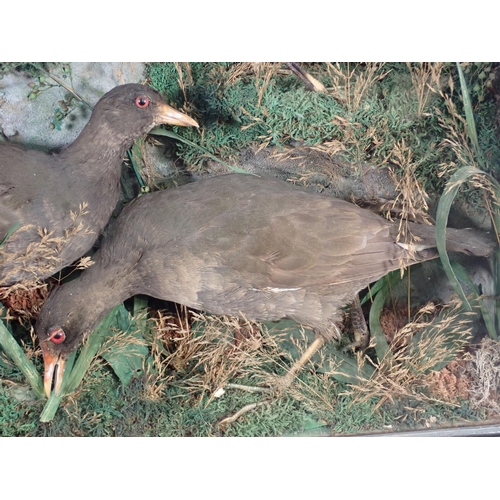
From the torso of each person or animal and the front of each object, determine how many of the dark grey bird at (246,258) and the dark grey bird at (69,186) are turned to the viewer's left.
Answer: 1

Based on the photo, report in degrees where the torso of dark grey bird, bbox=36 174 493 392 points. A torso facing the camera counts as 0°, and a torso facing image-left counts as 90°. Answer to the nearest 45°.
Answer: approximately 90°

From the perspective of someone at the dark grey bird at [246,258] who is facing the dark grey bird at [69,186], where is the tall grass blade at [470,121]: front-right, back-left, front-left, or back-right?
back-right

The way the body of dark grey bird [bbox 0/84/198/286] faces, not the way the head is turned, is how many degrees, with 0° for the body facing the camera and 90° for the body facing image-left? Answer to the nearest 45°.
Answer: approximately 270°

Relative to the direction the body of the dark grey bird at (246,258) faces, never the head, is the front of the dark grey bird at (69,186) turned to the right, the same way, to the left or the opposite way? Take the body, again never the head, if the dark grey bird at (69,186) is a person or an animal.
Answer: the opposite way
